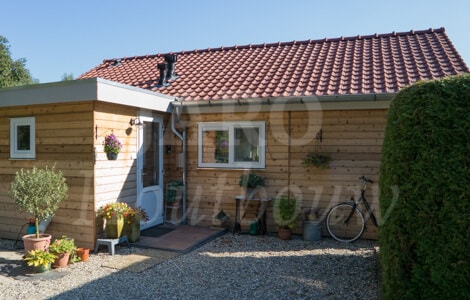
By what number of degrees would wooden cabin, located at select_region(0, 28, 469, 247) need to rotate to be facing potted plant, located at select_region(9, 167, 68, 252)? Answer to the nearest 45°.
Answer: approximately 45° to its right

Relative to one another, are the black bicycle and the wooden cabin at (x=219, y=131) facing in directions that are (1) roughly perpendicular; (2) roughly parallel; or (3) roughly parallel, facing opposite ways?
roughly perpendicular

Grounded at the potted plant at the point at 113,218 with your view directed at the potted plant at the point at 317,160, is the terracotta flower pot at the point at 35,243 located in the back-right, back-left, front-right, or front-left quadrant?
back-right

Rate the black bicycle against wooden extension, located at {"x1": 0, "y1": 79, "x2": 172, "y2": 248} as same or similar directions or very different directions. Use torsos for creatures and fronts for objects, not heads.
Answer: very different directions

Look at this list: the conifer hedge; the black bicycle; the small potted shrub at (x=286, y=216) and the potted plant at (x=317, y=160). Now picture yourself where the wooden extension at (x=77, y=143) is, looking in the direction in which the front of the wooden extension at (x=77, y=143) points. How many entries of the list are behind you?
0

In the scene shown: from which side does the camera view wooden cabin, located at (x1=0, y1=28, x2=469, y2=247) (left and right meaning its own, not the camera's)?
front

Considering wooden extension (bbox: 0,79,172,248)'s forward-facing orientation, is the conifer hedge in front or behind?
in front

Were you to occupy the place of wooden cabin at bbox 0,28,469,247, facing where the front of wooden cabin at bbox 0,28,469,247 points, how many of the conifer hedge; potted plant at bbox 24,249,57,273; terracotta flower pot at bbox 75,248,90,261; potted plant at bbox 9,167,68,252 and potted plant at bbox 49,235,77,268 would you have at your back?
0

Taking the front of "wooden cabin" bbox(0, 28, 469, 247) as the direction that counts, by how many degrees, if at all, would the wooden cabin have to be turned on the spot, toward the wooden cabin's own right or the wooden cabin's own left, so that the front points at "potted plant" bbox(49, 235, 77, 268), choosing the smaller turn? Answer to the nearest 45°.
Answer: approximately 45° to the wooden cabin's own right
